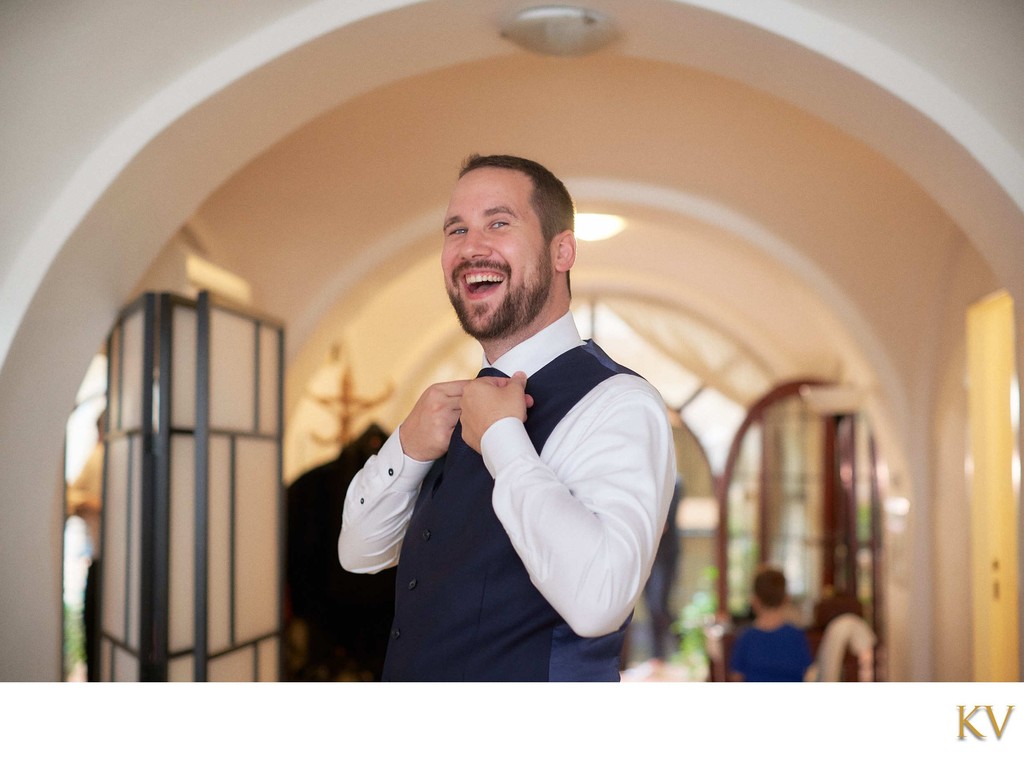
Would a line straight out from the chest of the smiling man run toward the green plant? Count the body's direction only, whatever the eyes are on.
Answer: no

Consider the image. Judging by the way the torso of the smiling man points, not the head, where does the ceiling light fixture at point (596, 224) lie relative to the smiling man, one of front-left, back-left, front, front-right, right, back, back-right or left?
back-right

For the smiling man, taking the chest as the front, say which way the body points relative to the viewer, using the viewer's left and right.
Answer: facing the viewer and to the left of the viewer

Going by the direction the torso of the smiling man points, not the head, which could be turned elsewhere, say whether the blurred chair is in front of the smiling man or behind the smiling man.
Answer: behind

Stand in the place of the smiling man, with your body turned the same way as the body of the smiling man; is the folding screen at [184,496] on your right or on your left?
on your right
